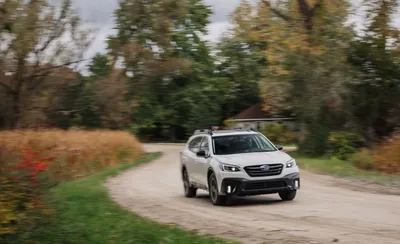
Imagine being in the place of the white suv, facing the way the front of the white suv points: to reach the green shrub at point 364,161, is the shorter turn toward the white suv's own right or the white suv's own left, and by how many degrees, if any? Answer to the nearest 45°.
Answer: approximately 90° to the white suv's own left

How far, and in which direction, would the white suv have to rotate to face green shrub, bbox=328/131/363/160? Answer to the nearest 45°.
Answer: approximately 135° to its left

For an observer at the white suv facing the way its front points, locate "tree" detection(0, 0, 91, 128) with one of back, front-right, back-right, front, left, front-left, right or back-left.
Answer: back

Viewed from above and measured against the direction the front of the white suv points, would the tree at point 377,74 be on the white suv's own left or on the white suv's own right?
on the white suv's own left

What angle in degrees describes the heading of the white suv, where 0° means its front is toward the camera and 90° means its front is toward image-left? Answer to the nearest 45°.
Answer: approximately 315°

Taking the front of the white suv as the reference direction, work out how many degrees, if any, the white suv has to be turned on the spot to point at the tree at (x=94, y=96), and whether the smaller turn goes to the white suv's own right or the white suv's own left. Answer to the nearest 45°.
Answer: approximately 180°
